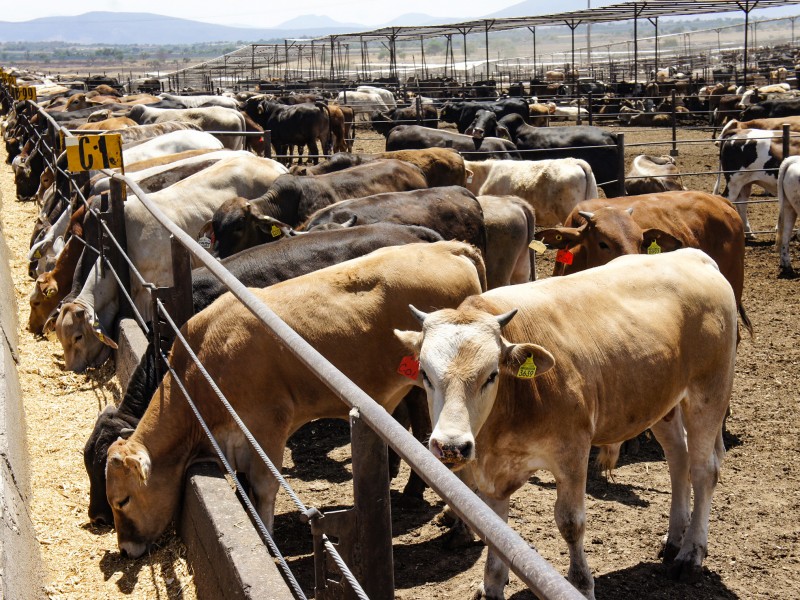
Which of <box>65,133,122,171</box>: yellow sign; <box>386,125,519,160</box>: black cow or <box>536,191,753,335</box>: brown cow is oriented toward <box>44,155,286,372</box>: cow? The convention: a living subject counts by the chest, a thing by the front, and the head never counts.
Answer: the brown cow

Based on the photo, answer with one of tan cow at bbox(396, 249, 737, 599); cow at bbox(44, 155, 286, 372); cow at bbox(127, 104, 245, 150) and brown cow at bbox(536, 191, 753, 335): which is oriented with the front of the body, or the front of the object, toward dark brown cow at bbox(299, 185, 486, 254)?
the brown cow

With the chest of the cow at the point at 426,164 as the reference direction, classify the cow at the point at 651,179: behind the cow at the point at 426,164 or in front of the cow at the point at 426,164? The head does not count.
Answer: behind

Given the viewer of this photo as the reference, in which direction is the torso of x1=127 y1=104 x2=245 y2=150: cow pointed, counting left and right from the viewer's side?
facing to the left of the viewer

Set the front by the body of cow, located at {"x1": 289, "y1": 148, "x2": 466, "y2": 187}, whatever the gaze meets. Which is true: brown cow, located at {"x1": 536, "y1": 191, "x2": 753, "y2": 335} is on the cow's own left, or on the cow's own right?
on the cow's own left

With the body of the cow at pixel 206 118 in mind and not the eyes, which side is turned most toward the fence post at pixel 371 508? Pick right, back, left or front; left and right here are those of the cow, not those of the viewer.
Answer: left

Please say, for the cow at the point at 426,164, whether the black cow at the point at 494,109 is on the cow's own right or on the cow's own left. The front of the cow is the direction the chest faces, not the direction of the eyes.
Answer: on the cow's own right
